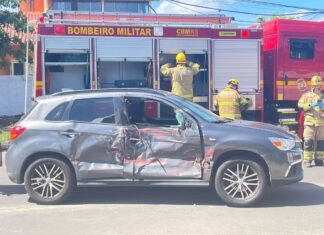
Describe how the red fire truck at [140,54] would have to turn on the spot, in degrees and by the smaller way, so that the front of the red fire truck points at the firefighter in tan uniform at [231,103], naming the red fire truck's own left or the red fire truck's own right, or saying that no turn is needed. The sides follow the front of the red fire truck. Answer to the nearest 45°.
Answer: approximately 45° to the red fire truck's own right

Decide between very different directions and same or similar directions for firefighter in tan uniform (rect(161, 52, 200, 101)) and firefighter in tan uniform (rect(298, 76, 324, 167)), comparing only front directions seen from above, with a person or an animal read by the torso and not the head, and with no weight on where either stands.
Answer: very different directions

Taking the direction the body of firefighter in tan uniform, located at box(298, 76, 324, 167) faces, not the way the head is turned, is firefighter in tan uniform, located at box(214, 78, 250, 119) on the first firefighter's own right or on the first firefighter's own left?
on the first firefighter's own right

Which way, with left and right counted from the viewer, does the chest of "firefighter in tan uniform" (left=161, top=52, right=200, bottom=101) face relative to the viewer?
facing away from the viewer

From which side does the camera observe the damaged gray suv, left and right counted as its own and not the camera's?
right

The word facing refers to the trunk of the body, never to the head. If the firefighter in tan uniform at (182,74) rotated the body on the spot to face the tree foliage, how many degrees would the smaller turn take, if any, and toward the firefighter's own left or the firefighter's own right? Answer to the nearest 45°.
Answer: approximately 45° to the firefighter's own left

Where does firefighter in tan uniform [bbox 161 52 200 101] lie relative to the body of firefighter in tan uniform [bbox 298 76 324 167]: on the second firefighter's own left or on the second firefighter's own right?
on the second firefighter's own right

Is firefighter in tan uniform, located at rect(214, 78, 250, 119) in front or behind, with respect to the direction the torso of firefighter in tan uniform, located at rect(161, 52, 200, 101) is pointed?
behind

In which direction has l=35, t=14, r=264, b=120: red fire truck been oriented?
to the viewer's right

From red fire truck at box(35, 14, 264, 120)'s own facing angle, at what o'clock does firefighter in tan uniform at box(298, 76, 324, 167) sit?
The firefighter in tan uniform is roughly at 1 o'clock from the red fire truck.
